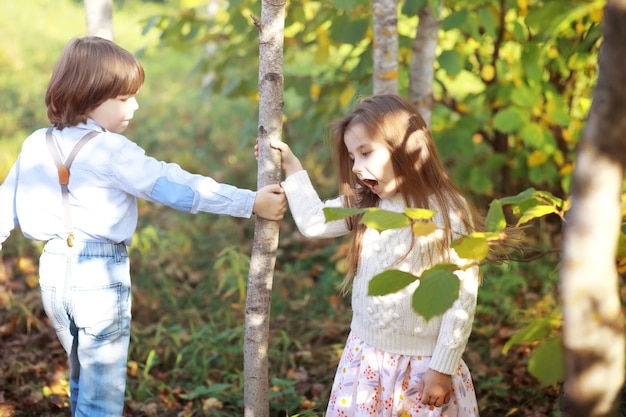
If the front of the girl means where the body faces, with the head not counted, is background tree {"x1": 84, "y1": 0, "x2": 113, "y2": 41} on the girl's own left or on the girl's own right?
on the girl's own right

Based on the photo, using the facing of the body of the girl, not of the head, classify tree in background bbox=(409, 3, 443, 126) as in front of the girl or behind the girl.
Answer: behind

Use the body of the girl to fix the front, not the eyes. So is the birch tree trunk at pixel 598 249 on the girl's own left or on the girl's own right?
on the girl's own left

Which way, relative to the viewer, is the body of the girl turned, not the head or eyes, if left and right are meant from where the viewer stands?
facing the viewer and to the left of the viewer

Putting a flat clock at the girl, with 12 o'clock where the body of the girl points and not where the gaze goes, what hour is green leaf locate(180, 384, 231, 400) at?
The green leaf is roughly at 3 o'clock from the girl.

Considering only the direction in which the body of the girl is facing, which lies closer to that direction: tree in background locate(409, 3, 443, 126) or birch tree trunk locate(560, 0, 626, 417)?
the birch tree trunk

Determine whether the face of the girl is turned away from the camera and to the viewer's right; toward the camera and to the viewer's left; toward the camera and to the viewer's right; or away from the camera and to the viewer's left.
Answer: toward the camera and to the viewer's left

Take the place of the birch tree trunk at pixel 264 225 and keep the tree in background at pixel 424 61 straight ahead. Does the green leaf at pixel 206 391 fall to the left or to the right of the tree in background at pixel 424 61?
left
